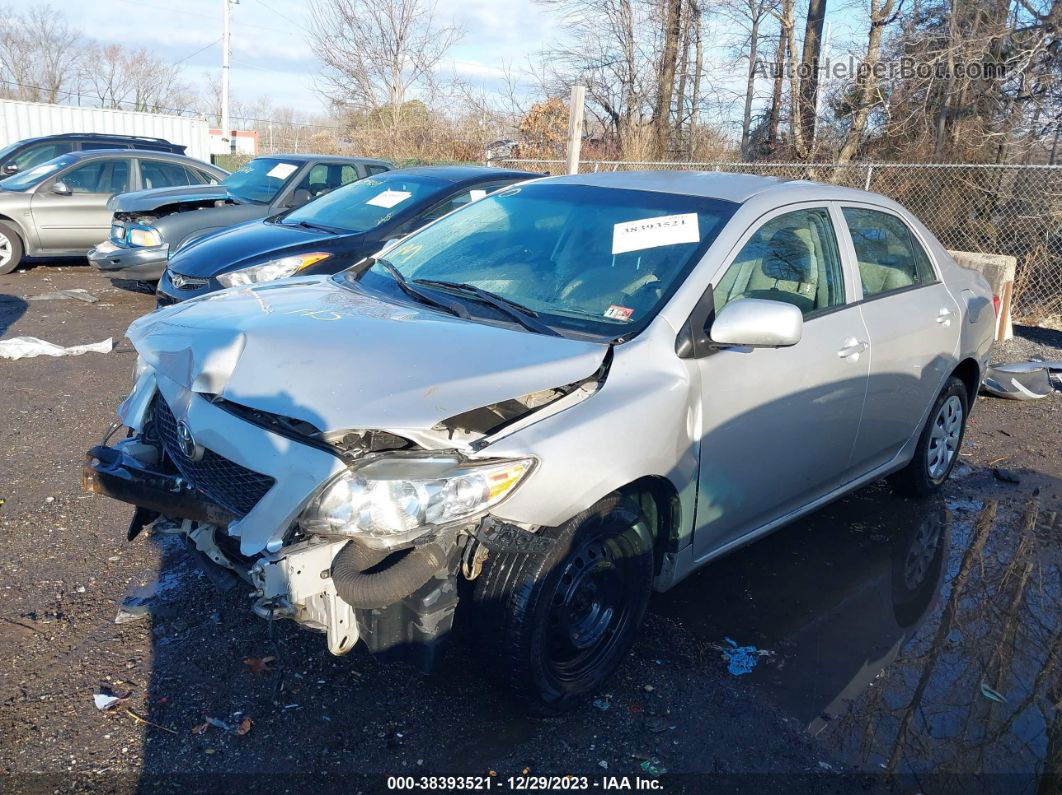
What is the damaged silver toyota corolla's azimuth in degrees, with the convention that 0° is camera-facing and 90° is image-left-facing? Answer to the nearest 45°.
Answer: approximately 45°

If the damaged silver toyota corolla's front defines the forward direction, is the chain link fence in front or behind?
behind

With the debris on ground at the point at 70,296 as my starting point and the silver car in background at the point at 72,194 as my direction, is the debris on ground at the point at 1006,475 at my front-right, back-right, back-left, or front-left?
back-right

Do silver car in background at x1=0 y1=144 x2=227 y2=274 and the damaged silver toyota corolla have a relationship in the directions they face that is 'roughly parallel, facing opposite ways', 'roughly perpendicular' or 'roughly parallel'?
roughly parallel

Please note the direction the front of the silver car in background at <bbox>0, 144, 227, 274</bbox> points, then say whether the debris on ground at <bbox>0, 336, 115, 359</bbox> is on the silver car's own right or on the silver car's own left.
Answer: on the silver car's own left

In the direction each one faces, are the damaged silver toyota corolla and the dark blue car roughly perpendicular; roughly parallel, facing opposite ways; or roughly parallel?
roughly parallel

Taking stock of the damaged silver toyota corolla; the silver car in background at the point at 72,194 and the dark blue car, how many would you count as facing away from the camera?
0

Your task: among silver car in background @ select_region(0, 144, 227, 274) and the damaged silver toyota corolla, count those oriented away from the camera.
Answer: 0

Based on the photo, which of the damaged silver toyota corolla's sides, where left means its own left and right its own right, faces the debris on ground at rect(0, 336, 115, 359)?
right

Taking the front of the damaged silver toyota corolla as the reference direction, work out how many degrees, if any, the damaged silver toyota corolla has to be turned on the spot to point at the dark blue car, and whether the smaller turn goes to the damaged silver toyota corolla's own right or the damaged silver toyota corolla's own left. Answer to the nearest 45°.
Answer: approximately 135° to the damaged silver toyota corolla's own right

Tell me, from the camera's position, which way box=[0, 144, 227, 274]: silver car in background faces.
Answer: facing to the left of the viewer

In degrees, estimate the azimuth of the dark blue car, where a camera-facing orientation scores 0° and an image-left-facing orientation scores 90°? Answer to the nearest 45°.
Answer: approximately 45°

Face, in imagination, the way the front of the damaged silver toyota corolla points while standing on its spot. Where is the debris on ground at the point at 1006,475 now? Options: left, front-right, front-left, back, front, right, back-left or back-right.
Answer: back
